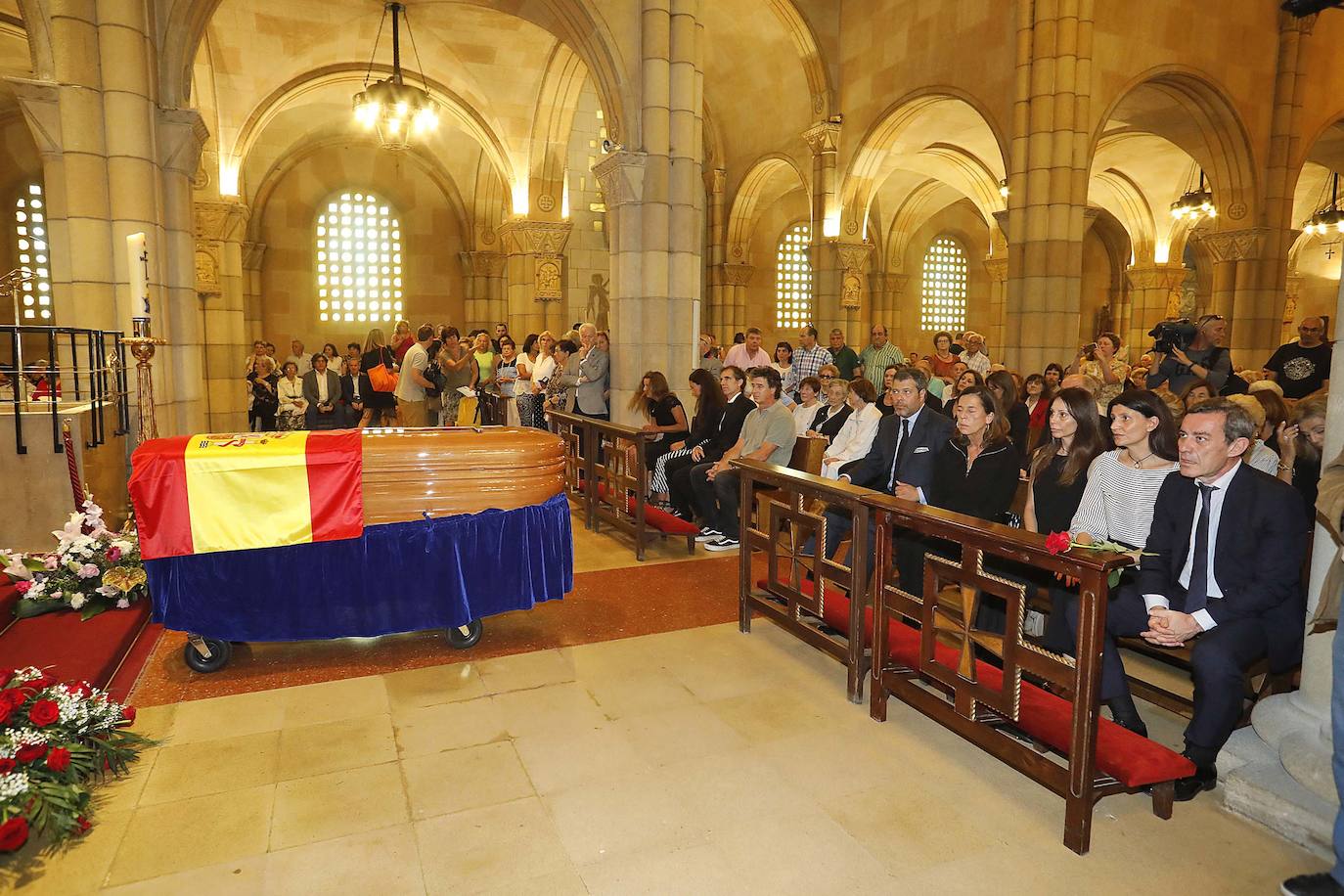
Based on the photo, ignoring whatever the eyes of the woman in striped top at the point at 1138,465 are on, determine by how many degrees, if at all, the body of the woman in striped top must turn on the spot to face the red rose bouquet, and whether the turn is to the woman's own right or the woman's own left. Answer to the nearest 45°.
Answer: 0° — they already face it

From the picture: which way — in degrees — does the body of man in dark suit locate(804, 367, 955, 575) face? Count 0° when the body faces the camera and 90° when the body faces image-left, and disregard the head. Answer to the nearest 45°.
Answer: approximately 45°

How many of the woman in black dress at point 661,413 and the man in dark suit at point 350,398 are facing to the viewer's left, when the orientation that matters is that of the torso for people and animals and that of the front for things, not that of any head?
1

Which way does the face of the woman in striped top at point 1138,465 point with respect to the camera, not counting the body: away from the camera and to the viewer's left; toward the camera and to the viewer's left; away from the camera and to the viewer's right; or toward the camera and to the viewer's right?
toward the camera and to the viewer's left

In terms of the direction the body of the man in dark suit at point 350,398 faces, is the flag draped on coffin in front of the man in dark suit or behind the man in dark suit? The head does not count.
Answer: in front

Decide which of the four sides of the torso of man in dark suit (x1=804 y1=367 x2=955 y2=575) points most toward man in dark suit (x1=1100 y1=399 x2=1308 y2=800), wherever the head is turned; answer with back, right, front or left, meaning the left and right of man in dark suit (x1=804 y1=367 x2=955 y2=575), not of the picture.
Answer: left

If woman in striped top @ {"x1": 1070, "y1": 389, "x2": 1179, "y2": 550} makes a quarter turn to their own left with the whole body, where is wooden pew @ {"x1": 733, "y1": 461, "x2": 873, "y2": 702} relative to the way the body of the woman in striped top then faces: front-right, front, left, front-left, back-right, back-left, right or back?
back-right

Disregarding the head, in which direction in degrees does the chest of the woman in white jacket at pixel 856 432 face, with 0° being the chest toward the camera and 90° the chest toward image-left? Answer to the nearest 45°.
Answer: approximately 45°

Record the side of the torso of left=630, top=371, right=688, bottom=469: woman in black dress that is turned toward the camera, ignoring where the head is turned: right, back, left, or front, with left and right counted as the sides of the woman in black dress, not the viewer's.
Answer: left

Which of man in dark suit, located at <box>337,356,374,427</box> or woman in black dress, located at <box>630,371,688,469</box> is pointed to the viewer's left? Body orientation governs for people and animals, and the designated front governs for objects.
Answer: the woman in black dress

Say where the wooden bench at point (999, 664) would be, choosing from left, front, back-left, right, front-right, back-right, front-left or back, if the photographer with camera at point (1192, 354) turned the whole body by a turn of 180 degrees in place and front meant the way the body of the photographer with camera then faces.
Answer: back-right

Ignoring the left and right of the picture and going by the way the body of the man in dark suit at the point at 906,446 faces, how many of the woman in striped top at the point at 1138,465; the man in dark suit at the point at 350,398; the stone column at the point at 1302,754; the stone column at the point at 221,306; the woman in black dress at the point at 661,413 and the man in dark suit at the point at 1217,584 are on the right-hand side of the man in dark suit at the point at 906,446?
3

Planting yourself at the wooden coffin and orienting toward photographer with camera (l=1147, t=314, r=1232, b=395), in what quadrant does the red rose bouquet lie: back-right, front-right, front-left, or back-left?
back-right
